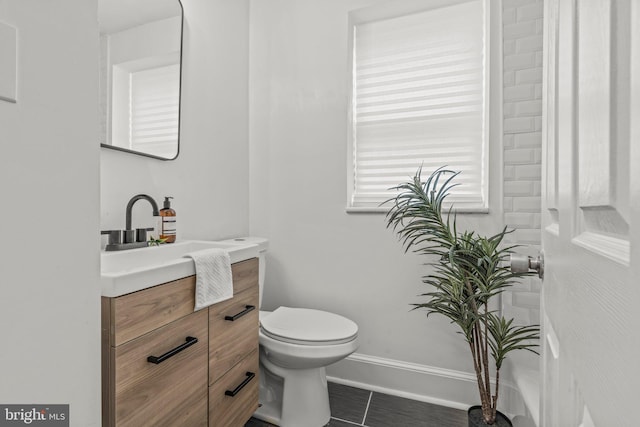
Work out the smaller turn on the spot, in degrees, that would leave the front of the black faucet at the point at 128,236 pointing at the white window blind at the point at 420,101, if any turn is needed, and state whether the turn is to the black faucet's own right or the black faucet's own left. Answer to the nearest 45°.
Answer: approximately 45° to the black faucet's own left

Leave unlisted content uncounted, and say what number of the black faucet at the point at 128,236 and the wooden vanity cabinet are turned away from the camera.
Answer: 0

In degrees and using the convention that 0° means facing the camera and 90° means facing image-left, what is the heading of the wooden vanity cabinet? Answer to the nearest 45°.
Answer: approximately 315°

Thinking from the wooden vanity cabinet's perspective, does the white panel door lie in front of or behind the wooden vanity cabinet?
in front

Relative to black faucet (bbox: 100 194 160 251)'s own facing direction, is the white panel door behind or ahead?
ahead

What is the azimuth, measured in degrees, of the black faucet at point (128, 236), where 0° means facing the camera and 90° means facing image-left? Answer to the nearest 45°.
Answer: approximately 315°
